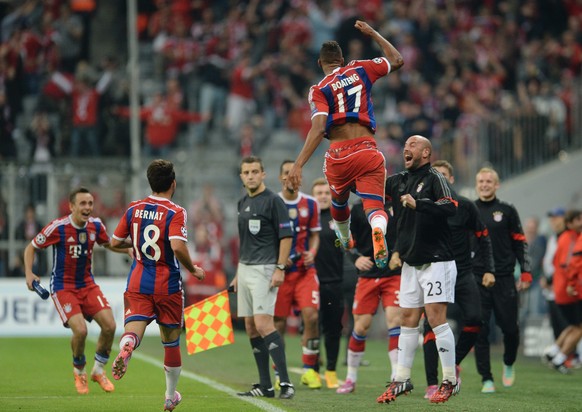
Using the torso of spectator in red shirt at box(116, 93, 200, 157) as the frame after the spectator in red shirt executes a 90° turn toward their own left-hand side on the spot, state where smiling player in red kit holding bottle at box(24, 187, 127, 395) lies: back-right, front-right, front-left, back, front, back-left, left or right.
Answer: right

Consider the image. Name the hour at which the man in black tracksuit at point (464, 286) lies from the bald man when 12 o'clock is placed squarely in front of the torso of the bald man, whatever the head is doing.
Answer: The man in black tracksuit is roughly at 5 o'clock from the bald man.

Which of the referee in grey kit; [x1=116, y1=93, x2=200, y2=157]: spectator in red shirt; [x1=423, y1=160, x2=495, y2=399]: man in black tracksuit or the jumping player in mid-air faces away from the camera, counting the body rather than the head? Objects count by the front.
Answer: the jumping player in mid-air

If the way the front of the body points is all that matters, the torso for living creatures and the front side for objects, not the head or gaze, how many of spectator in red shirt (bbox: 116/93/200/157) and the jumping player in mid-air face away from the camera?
1

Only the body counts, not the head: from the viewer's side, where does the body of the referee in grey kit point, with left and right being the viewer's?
facing the viewer and to the left of the viewer

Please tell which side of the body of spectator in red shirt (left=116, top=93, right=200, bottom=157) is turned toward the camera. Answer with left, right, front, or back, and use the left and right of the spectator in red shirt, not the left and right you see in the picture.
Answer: front

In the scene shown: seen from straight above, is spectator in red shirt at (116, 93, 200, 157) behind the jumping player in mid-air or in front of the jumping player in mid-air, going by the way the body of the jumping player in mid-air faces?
in front

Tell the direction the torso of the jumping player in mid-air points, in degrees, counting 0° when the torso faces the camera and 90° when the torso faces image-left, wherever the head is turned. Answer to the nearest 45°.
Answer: approximately 180°

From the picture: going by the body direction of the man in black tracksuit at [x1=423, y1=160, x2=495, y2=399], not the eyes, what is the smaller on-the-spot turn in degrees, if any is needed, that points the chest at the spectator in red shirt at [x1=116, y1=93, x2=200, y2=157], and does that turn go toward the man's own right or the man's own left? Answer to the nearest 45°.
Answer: approximately 90° to the man's own right

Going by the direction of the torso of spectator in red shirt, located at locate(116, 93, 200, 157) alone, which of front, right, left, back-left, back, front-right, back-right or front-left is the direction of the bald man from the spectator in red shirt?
front

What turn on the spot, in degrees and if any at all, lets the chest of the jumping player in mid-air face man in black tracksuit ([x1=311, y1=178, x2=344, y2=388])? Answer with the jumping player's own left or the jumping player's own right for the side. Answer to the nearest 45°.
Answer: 0° — they already face them

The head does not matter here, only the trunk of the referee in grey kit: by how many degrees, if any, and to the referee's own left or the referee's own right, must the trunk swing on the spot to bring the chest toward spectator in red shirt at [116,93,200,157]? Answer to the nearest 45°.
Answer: approximately 135° to the referee's own right

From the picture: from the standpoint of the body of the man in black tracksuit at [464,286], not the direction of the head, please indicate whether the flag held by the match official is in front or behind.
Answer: in front

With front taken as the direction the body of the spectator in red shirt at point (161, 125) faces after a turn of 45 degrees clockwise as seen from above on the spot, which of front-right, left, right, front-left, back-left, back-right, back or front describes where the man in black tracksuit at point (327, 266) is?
front-left

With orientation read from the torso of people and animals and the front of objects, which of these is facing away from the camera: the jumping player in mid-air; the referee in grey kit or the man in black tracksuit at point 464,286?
the jumping player in mid-air
